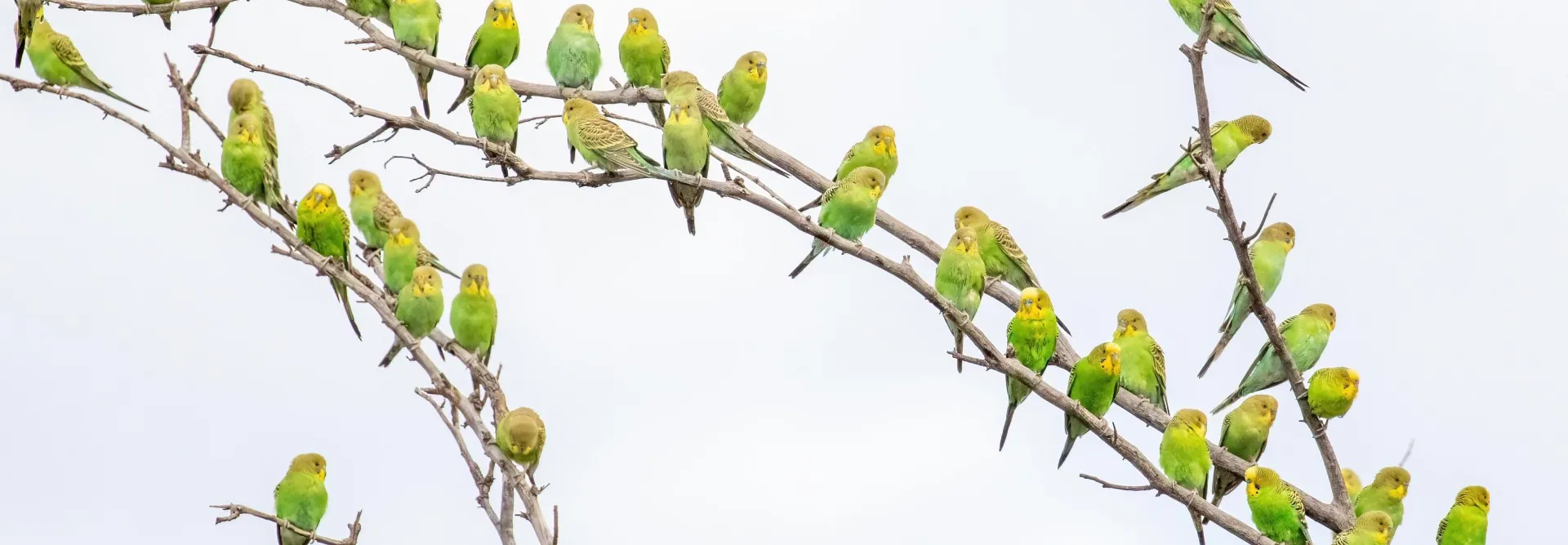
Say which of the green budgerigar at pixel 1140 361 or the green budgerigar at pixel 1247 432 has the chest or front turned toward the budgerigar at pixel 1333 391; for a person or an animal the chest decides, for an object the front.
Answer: the green budgerigar at pixel 1247 432

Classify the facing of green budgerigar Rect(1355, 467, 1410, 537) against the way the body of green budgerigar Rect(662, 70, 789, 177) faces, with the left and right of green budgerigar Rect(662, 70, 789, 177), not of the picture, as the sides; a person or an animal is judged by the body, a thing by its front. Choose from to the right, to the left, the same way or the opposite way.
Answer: to the left

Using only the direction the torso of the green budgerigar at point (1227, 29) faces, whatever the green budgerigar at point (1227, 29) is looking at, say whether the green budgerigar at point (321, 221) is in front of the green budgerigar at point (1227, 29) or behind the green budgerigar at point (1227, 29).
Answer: in front

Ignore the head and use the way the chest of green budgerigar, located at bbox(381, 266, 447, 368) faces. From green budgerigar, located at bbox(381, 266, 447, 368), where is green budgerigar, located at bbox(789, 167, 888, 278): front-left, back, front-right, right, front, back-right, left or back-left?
left

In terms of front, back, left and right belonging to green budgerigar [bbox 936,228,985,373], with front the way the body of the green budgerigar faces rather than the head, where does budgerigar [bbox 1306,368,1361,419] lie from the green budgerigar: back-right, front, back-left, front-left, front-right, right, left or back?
left

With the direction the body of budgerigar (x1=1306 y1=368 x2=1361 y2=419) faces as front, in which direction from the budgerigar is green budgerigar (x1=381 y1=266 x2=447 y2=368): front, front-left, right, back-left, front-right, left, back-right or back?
back-right

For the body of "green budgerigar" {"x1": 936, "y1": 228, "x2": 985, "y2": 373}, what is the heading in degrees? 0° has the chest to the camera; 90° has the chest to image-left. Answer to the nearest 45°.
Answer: approximately 0°

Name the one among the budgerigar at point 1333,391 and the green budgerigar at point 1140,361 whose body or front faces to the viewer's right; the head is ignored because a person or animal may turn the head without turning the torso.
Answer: the budgerigar

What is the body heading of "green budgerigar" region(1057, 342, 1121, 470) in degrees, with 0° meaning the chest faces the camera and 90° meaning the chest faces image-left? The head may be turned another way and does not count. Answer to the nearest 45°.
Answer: approximately 315°

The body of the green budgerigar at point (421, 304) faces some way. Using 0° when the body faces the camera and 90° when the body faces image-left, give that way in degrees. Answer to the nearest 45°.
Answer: approximately 0°

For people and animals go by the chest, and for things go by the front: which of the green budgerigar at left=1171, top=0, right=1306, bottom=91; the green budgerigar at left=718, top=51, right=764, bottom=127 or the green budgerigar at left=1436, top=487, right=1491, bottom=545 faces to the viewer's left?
the green budgerigar at left=1171, top=0, right=1306, bottom=91

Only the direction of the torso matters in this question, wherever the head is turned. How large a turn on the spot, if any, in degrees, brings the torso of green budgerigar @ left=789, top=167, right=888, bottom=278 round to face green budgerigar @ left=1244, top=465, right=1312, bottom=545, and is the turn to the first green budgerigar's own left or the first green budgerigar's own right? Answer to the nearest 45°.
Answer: approximately 45° to the first green budgerigar's own left
